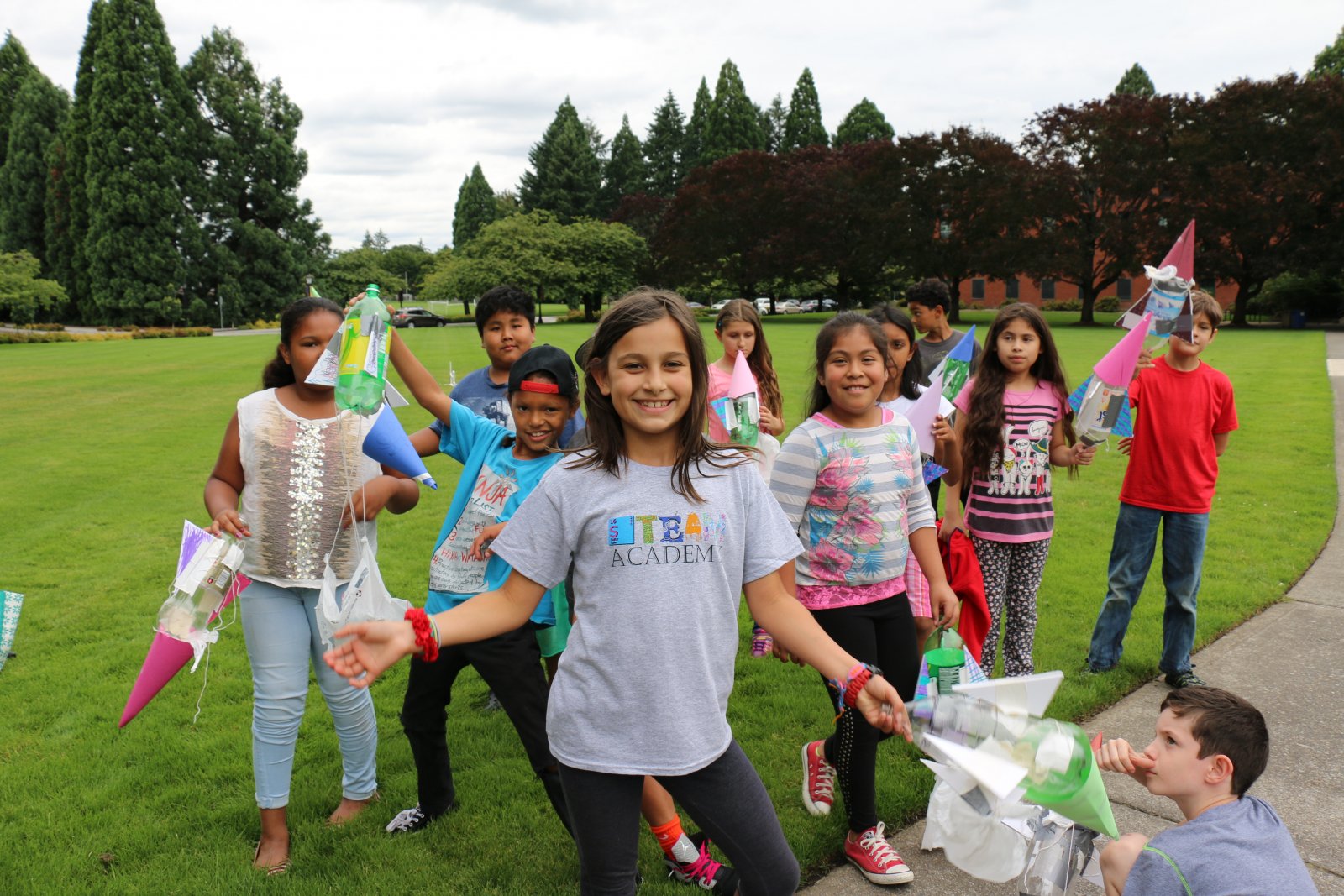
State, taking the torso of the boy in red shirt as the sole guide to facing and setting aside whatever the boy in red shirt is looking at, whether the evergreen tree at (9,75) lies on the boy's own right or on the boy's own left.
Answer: on the boy's own right

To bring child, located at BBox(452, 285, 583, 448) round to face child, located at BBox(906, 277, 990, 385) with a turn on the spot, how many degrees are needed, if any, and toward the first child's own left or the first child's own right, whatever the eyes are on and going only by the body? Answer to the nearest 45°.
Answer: approximately 135° to the first child's own left

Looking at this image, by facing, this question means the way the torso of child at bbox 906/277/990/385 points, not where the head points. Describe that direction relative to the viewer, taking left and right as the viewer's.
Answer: facing the viewer and to the left of the viewer

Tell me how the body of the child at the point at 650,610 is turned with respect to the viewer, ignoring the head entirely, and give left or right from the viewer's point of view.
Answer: facing the viewer

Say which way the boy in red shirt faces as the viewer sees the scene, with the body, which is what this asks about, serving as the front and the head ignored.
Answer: toward the camera

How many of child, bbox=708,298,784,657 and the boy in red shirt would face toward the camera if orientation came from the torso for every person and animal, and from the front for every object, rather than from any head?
2

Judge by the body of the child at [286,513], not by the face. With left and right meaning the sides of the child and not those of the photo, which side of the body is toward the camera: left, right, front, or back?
front

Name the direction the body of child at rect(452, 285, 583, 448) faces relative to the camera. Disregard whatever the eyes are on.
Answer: toward the camera

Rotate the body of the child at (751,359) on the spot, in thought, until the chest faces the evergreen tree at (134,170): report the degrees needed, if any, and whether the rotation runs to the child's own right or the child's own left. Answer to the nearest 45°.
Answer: approximately 135° to the child's own right

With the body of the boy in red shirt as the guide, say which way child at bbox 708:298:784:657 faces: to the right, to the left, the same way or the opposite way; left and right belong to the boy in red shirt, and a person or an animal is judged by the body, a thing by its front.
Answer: the same way

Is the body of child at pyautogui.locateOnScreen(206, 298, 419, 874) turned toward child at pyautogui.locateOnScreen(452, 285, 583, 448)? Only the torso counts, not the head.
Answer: no

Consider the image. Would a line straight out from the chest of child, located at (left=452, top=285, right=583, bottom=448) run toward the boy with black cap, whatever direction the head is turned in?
yes

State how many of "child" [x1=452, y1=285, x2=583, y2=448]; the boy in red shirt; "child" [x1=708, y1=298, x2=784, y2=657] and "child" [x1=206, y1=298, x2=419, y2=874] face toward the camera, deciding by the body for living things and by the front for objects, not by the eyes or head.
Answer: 4

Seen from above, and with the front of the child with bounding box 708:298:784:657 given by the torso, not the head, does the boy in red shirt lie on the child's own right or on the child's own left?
on the child's own left

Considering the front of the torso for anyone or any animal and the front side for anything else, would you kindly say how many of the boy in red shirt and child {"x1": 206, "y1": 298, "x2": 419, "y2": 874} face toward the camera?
2

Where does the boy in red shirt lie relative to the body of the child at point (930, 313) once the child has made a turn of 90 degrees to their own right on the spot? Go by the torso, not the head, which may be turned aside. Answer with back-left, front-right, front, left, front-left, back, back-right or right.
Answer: back
